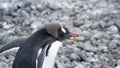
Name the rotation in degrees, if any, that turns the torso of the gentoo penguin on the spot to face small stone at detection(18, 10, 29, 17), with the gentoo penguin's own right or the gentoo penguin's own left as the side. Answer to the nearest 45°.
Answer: approximately 90° to the gentoo penguin's own left

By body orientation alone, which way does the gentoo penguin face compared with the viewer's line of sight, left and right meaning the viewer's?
facing to the right of the viewer

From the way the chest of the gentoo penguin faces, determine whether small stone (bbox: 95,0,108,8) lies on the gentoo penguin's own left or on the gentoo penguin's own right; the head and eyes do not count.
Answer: on the gentoo penguin's own left

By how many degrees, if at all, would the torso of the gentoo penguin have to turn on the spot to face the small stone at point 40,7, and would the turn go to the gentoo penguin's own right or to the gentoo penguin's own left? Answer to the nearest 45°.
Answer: approximately 90° to the gentoo penguin's own left
